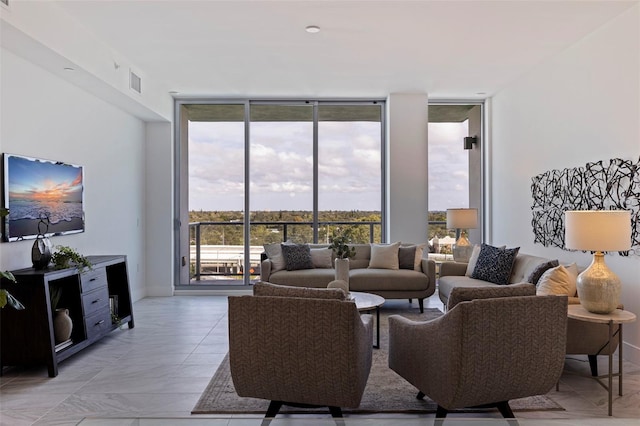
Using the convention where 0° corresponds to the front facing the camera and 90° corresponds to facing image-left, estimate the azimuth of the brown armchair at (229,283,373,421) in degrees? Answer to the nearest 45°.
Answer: approximately 180°

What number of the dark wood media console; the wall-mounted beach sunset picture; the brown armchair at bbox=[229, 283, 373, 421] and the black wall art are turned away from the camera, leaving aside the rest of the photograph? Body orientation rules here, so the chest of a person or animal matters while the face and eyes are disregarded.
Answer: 1

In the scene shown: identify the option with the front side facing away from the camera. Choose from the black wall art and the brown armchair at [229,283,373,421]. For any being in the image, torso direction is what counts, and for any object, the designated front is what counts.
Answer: the brown armchair

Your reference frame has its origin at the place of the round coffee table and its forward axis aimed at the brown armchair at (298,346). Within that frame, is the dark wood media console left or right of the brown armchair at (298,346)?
right

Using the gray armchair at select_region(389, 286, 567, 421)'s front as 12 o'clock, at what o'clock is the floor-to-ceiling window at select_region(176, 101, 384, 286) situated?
The floor-to-ceiling window is roughly at 12 o'clock from the gray armchair.

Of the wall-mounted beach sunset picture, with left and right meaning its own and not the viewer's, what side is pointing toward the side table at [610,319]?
front

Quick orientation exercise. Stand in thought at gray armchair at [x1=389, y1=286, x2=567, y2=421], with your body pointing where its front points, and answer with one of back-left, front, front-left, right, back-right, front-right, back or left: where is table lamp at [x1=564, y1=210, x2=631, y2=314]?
right

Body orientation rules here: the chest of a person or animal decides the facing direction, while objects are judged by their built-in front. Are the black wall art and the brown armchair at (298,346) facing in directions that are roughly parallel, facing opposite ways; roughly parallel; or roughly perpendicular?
roughly perpendicular

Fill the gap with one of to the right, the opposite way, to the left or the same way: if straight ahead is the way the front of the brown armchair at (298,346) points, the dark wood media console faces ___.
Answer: to the right

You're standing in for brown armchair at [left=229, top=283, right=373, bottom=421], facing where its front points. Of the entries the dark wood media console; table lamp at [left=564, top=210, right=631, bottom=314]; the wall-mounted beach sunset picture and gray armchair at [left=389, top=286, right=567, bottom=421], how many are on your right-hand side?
2

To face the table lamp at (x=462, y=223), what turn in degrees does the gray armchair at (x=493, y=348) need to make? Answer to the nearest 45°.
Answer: approximately 45° to its right

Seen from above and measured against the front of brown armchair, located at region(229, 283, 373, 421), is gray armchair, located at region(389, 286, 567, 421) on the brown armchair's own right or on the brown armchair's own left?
on the brown armchair's own right

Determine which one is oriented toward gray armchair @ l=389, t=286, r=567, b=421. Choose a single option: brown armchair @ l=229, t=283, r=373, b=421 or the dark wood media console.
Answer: the dark wood media console

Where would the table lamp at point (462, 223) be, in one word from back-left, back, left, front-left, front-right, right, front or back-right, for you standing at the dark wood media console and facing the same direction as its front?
front-left

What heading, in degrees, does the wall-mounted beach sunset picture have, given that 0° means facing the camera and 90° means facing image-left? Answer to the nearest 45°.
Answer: approximately 315°
